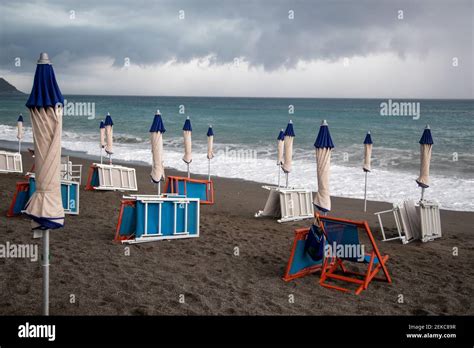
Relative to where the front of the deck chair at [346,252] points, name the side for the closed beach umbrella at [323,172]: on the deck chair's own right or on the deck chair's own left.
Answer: on the deck chair's own left

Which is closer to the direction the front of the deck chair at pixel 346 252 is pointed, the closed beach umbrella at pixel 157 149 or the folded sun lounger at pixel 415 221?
the folded sun lounger

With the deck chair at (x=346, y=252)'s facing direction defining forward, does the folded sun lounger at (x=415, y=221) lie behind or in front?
in front
